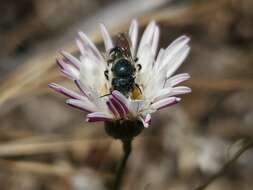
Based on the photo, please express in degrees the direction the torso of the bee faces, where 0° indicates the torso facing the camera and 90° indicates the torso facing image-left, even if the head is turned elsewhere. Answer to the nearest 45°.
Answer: approximately 0°
